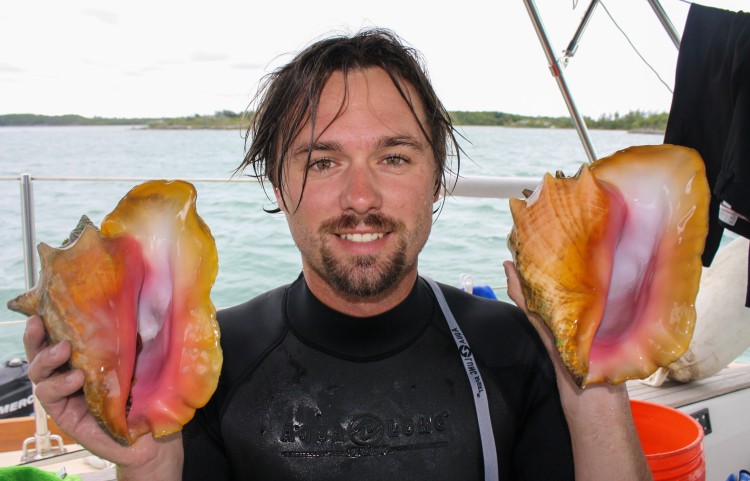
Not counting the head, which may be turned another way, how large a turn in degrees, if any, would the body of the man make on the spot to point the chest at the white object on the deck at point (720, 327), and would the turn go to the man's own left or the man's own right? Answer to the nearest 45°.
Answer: approximately 135° to the man's own left

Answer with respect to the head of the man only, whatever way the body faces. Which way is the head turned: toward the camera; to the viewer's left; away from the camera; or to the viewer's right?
toward the camera

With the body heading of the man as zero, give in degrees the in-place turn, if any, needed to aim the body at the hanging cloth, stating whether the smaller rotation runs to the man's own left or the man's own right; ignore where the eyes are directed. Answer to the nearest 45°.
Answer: approximately 135° to the man's own left

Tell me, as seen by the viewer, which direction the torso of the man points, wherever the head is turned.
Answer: toward the camera

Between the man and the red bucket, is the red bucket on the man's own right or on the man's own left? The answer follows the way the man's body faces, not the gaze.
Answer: on the man's own left

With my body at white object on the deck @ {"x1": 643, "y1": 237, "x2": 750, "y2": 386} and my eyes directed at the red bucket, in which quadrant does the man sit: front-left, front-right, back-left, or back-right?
front-right
